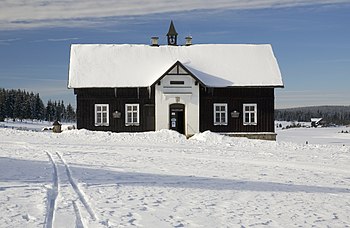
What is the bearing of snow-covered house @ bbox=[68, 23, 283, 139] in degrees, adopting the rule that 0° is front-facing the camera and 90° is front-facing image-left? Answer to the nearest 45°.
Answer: approximately 0°
